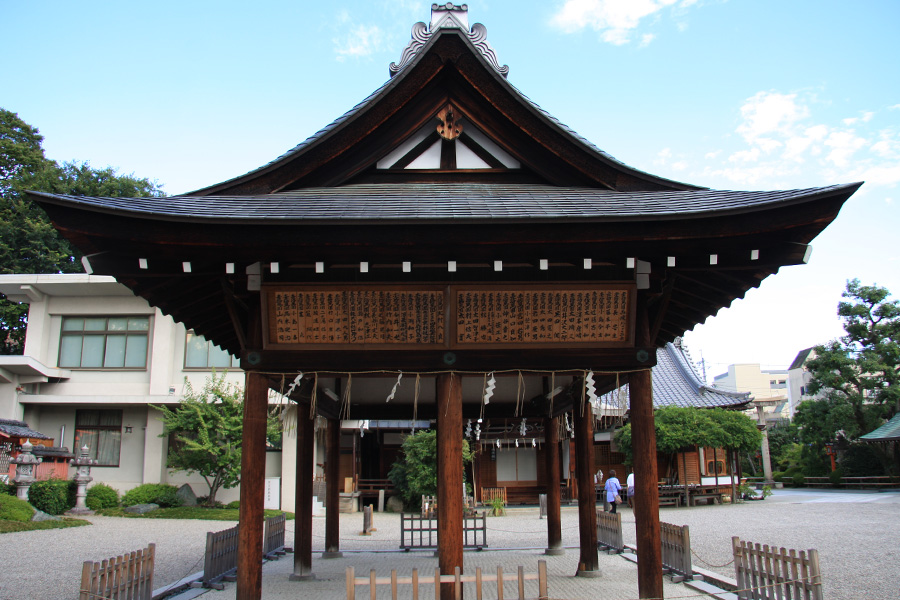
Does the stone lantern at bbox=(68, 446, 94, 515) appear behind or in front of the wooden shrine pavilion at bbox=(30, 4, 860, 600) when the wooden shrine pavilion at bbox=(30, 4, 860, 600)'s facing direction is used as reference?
behind

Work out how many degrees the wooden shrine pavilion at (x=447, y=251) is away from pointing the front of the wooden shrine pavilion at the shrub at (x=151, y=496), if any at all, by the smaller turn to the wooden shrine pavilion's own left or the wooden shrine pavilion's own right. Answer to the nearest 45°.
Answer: approximately 135° to the wooden shrine pavilion's own right

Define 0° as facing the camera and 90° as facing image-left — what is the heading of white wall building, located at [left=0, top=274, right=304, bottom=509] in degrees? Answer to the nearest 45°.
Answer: approximately 0°

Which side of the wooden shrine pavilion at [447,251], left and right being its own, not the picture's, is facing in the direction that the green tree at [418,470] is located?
back

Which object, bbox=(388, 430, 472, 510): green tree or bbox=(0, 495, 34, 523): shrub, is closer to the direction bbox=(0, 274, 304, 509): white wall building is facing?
the shrub

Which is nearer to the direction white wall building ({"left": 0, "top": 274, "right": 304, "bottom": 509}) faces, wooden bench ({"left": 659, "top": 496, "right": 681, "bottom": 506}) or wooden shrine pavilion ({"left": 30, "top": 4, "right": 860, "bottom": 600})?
the wooden shrine pavilion

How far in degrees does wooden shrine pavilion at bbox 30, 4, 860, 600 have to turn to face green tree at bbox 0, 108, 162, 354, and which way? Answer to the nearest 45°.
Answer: approximately 135° to its right

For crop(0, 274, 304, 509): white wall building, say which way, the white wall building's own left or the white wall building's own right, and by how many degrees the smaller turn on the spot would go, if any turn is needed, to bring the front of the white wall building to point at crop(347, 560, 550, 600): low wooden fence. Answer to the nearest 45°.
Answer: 0° — it already faces it

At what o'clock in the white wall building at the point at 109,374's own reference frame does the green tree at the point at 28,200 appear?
The green tree is roughly at 5 o'clock from the white wall building.

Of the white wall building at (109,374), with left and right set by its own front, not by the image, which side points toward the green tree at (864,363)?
left

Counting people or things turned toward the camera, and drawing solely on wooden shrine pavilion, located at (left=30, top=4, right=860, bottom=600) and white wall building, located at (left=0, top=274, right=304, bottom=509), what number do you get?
2
